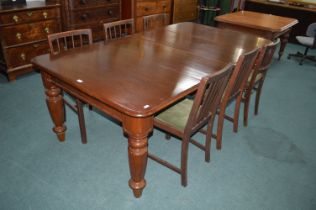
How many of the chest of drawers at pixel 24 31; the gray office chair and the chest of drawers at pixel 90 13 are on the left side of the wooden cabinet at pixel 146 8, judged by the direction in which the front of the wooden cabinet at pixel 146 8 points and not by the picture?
1

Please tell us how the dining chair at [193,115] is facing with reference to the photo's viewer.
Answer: facing away from the viewer and to the left of the viewer

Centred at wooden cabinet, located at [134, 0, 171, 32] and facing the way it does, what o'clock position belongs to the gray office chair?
The gray office chair is roughly at 9 o'clock from the wooden cabinet.

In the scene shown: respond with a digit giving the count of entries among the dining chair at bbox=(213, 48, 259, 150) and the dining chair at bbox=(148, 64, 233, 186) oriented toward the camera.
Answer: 0

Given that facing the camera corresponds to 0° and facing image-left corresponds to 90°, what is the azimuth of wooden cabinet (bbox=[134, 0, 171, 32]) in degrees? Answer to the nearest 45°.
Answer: approximately 0°

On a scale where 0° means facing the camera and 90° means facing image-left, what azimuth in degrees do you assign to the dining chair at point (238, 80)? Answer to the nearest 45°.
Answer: approximately 135°

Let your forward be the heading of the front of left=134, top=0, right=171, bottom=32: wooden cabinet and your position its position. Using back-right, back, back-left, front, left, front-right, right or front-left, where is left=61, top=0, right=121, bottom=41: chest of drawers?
front-right

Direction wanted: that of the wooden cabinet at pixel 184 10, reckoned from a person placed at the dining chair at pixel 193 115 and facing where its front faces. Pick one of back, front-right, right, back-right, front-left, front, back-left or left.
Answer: front-right
